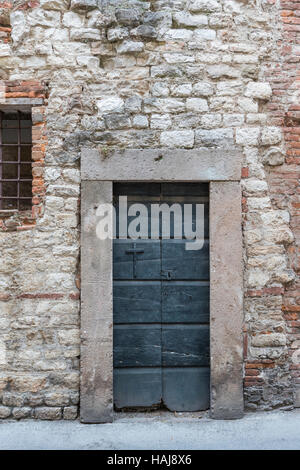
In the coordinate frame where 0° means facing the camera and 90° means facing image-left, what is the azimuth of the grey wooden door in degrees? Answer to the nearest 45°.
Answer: approximately 0°

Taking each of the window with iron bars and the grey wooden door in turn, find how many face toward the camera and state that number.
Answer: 2
